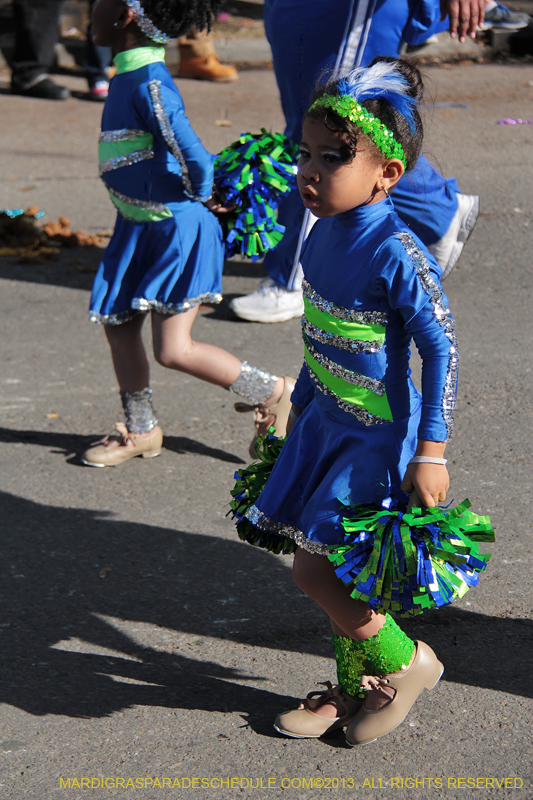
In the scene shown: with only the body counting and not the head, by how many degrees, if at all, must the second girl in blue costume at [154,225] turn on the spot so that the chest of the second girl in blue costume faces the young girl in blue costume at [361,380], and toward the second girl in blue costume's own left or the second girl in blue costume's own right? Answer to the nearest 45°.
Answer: approximately 90° to the second girl in blue costume's own left

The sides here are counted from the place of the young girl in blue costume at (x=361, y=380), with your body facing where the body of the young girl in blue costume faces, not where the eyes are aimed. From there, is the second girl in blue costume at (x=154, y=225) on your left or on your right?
on your right

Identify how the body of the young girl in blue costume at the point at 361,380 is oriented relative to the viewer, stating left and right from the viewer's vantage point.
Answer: facing the viewer and to the left of the viewer

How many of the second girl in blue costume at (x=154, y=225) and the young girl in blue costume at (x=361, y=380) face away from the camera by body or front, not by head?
0

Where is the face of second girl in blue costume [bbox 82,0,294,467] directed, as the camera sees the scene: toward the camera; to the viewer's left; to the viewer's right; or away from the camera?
to the viewer's left

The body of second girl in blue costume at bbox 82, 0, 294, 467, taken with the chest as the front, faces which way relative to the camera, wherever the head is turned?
to the viewer's left
